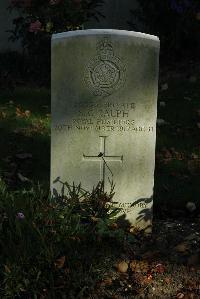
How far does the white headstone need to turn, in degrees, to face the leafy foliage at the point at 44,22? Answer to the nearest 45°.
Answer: approximately 180°

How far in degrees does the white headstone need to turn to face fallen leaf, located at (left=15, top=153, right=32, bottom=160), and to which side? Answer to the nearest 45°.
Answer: approximately 135° to its right

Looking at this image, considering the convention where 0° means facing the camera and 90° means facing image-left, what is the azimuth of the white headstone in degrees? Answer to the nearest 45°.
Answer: approximately 0°
